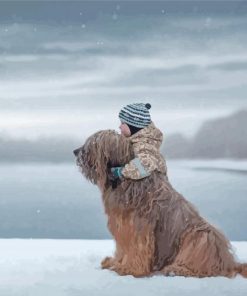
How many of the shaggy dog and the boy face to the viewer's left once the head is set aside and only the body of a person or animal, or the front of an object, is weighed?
2

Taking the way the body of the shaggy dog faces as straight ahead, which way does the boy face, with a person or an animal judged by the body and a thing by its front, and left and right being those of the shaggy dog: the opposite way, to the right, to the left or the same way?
the same way

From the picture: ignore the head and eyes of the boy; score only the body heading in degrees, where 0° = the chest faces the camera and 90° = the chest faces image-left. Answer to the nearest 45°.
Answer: approximately 90°

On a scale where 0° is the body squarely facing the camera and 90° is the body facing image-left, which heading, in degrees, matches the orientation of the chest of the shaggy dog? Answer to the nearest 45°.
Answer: approximately 90°
